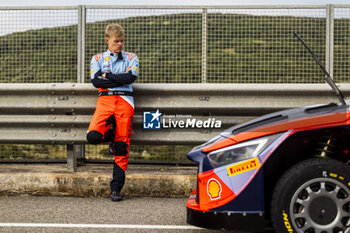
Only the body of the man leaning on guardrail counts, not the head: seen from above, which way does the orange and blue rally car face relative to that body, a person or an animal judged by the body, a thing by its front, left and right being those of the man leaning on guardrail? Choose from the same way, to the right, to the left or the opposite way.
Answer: to the right

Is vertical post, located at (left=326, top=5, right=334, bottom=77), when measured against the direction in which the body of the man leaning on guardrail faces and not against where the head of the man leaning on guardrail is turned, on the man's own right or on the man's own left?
on the man's own left

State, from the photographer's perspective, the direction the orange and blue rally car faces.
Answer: facing to the left of the viewer

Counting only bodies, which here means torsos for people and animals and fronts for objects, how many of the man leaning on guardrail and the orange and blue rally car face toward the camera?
1

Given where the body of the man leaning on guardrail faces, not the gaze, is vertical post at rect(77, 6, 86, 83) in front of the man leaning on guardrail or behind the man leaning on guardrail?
behind

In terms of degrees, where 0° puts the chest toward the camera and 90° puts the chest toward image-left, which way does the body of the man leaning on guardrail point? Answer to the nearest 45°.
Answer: approximately 0°

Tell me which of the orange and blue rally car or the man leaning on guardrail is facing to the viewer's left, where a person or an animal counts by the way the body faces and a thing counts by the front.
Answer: the orange and blue rally car

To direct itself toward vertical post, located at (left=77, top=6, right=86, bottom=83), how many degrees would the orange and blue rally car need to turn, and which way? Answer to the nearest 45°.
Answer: approximately 45° to its right
